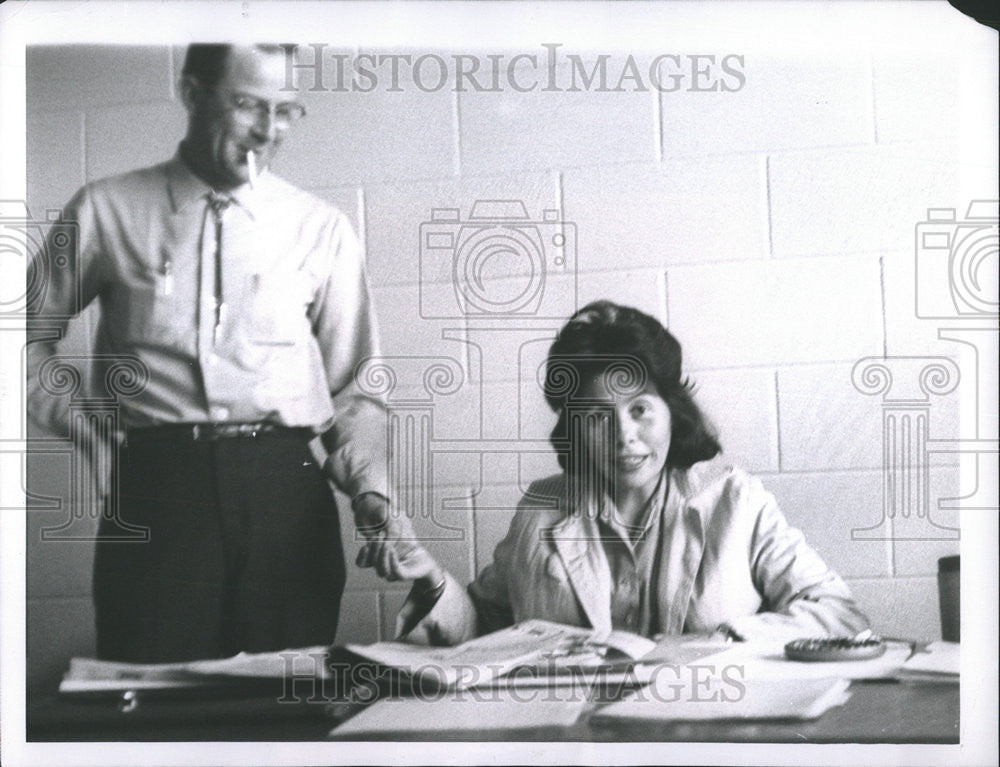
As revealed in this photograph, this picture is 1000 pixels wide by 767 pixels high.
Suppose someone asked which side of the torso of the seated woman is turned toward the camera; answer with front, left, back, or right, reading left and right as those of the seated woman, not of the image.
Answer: front

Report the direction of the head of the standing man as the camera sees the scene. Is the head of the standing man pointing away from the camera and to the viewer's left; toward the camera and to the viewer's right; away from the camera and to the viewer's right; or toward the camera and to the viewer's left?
toward the camera and to the viewer's right

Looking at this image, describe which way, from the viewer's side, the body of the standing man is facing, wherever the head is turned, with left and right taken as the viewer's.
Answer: facing the viewer

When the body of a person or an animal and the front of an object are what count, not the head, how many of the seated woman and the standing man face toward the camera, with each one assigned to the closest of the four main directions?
2
